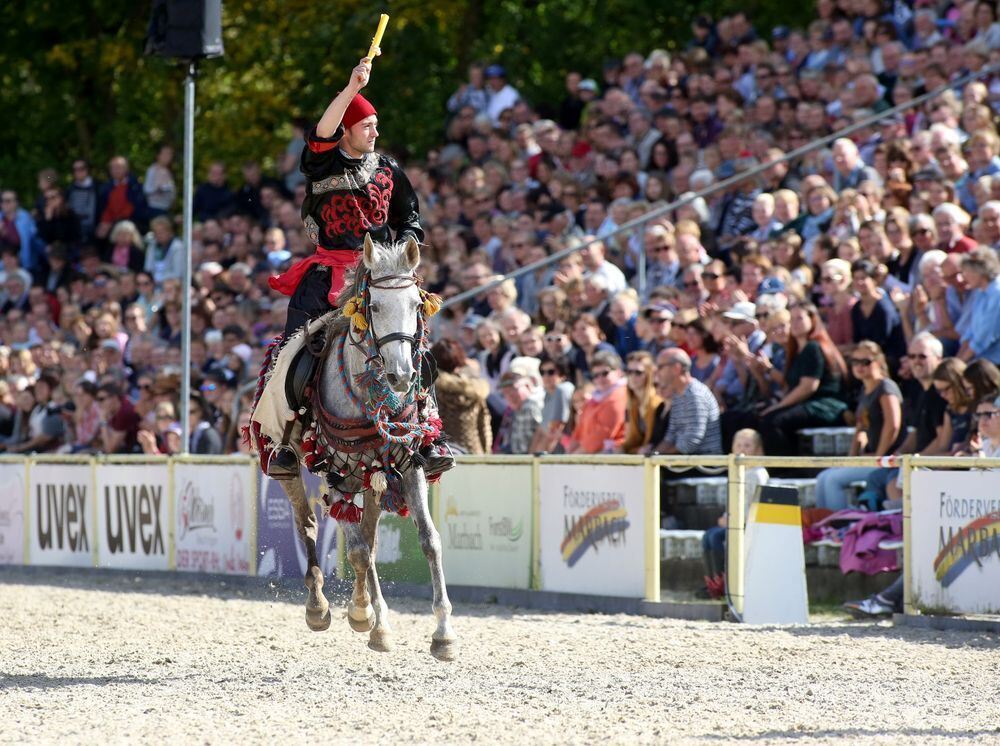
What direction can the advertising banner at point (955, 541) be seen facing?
toward the camera

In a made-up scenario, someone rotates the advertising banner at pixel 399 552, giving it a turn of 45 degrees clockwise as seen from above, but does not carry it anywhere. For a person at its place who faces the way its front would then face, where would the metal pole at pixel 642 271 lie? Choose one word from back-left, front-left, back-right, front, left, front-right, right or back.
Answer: back

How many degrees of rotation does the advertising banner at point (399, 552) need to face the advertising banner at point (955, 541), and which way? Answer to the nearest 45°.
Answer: approximately 45° to its left

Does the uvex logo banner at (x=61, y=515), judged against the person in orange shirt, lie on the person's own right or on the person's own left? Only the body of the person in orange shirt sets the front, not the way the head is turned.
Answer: on the person's own right

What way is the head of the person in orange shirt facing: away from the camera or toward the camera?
toward the camera

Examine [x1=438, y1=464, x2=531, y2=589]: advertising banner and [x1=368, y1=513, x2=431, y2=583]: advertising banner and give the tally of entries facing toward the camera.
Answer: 2

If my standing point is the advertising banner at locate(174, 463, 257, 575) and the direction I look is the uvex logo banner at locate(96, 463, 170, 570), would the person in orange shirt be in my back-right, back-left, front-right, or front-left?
back-right

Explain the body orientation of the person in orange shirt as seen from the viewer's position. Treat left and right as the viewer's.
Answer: facing the viewer and to the left of the viewer

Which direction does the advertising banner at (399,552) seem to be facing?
toward the camera

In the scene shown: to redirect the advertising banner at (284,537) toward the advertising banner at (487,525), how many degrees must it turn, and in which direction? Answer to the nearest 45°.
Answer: approximately 45° to its left

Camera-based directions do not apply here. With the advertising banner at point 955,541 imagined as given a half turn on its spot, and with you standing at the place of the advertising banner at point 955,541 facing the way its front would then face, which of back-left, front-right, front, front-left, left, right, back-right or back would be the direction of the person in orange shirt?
front-left

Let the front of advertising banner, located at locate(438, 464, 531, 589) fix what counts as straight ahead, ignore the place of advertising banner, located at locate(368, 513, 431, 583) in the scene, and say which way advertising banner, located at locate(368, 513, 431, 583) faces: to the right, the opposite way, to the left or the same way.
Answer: the same way

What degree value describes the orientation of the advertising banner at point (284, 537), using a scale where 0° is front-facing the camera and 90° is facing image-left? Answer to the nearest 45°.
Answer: approximately 0°

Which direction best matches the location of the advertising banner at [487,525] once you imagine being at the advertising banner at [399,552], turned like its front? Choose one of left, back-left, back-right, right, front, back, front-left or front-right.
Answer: front-left

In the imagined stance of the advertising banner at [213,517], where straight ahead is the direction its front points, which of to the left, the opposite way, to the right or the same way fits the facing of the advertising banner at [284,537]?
the same way
